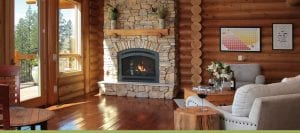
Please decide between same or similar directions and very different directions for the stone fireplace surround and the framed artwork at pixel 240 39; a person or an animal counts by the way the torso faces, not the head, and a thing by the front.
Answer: same or similar directions

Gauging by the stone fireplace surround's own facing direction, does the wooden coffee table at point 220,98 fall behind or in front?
in front

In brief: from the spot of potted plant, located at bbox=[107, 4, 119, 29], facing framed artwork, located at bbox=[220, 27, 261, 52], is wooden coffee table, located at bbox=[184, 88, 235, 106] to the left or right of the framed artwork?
right

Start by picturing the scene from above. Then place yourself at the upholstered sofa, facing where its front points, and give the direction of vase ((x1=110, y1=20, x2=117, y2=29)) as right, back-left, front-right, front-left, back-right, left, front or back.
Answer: front

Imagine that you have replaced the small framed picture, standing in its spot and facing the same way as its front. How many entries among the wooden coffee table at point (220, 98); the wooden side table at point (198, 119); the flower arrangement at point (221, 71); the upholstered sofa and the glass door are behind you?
0

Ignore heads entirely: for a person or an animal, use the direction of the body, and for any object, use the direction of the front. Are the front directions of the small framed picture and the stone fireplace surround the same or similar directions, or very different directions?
same or similar directions

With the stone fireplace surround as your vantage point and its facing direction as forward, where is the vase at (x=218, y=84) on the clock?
The vase is roughly at 11 o'clock from the stone fireplace surround.

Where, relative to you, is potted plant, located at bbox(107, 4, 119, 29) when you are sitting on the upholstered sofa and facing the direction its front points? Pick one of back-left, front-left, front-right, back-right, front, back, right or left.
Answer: front

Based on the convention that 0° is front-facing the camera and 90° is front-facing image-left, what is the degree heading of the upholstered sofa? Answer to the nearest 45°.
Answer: approximately 135°

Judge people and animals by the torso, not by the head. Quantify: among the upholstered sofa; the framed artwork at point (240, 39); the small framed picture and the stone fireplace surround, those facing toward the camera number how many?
3

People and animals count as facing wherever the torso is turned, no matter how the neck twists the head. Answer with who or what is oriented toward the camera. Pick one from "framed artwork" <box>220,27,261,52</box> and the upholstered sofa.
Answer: the framed artwork

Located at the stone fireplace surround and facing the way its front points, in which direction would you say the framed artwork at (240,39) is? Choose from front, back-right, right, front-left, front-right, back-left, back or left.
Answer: left

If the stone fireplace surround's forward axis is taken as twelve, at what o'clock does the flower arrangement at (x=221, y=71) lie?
The flower arrangement is roughly at 11 o'clock from the stone fireplace surround.

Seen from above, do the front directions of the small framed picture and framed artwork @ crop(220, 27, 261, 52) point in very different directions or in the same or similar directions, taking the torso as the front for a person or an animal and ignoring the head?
same or similar directions

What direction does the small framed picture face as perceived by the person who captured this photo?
facing the viewer

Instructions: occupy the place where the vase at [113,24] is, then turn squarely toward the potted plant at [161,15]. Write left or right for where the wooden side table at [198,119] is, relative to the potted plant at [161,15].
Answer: right

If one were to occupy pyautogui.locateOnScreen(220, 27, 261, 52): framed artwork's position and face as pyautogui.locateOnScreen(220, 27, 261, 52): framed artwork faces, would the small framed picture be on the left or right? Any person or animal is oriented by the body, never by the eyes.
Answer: on its left

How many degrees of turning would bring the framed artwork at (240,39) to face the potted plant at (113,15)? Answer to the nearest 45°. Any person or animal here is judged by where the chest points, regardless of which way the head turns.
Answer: approximately 90° to its right

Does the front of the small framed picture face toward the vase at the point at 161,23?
no

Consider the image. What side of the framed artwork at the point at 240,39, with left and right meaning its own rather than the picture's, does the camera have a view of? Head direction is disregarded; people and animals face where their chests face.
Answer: front

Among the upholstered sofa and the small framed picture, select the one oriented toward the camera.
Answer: the small framed picture
